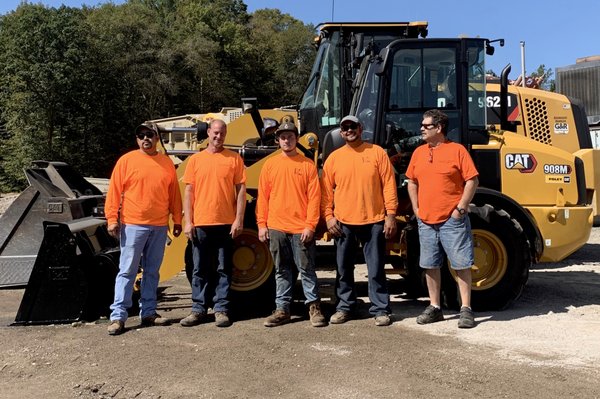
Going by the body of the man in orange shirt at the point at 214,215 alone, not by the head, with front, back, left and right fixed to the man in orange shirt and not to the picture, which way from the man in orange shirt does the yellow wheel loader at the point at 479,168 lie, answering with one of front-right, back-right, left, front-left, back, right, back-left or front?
left

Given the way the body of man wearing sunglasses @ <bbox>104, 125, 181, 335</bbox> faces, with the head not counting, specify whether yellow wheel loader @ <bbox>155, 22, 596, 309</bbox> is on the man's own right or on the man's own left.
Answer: on the man's own left

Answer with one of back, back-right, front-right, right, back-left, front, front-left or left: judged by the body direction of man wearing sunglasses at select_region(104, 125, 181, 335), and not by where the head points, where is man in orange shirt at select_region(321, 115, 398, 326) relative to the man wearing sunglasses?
left

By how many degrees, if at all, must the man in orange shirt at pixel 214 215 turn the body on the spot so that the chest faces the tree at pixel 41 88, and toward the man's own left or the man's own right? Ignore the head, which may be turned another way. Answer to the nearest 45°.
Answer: approximately 180°

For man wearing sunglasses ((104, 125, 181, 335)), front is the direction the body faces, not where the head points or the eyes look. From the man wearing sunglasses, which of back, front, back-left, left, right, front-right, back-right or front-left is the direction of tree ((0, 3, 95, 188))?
back

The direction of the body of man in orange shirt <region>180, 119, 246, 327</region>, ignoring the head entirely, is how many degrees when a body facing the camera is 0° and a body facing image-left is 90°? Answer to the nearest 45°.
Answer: approximately 0°

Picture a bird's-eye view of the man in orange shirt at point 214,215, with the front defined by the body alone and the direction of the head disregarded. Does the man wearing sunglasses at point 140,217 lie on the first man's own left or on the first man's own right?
on the first man's own right

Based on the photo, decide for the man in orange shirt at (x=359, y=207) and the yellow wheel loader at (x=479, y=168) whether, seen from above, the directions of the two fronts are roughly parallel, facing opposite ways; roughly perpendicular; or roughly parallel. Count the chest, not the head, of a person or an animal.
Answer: roughly perpendicular

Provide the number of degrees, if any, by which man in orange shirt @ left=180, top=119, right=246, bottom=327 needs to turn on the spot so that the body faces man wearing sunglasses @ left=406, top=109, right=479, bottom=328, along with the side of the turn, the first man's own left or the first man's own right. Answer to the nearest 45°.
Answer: approximately 90° to the first man's own left

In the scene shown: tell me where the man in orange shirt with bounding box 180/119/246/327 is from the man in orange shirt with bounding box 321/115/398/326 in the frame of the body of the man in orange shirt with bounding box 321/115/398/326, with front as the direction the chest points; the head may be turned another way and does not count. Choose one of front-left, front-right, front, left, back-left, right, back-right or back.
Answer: right

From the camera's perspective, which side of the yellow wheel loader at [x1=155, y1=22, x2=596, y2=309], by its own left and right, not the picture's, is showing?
left

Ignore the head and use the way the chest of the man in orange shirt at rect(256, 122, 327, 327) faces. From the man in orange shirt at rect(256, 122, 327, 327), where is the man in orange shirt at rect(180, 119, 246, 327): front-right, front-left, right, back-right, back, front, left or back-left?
right

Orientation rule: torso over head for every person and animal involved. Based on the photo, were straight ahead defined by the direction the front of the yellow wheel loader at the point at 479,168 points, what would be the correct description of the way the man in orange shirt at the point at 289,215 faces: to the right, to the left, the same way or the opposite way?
to the left
